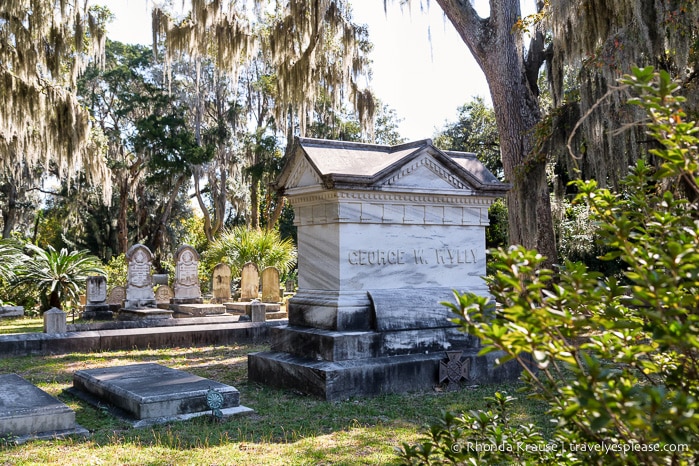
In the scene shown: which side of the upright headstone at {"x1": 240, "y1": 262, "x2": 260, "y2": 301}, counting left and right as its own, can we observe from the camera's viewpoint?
front

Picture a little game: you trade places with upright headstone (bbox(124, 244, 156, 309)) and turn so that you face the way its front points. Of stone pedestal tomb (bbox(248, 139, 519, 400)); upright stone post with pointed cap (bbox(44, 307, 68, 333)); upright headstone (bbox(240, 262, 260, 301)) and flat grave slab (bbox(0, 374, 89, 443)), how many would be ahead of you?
3

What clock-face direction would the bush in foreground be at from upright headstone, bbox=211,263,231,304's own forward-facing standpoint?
The bush in foreground is roughly at 12 o'clock from the upright headstone.

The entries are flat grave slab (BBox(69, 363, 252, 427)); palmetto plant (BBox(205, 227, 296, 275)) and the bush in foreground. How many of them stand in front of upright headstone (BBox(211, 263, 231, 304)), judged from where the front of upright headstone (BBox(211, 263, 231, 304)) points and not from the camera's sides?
2

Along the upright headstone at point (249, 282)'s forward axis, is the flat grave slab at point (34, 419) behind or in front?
in front

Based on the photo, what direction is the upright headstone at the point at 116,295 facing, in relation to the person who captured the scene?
facing the viewer

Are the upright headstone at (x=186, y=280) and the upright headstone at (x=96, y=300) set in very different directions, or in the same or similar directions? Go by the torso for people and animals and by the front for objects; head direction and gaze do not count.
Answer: same or similar directions

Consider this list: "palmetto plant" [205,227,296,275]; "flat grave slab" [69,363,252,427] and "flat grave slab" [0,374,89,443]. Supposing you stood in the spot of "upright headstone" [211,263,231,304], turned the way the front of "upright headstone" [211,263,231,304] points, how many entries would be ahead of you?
2

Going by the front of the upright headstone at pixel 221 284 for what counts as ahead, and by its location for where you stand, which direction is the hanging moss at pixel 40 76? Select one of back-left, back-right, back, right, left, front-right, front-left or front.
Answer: front-right

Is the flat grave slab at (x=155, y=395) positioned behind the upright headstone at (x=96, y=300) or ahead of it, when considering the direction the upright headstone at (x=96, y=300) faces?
ahead

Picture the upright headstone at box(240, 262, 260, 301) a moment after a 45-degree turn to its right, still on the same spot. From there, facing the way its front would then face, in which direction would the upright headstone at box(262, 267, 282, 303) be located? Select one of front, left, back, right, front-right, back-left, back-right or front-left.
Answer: left

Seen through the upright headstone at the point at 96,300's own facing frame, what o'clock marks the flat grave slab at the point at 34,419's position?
The flat grave slab is roughly at 12 o'clock from the upright headstone.

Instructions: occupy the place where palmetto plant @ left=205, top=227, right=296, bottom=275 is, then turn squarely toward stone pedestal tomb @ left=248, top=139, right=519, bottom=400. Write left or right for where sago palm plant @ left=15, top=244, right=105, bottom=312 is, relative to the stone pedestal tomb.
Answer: right

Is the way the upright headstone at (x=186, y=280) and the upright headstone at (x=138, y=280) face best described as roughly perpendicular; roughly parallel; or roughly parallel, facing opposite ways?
roughly parallel

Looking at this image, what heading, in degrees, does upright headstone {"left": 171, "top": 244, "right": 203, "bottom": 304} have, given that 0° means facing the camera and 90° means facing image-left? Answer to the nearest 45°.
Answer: approximately 0°

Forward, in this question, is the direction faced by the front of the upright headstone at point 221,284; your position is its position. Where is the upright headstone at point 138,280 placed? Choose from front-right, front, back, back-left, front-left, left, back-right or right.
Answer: front-right

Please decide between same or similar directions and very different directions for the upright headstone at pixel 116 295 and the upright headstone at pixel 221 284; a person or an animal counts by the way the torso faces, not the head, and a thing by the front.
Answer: same or similar directions
